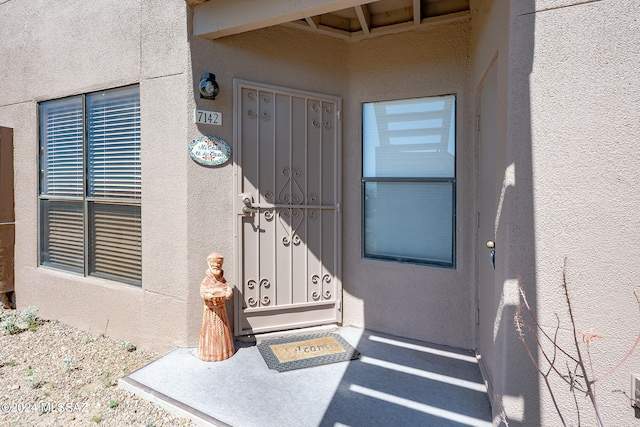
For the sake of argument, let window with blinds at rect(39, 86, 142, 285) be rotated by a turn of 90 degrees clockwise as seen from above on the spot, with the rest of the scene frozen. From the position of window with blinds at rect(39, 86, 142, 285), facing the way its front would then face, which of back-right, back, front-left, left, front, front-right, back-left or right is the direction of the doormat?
back

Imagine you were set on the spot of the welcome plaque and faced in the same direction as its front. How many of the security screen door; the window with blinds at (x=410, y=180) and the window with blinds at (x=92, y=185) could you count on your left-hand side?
2

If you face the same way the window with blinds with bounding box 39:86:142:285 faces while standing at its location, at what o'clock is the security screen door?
The security screen door is roughly at 9 o'clock from the window with blinds.

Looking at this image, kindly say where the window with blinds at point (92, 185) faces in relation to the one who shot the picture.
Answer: facing the viewer and to the left of the viewer

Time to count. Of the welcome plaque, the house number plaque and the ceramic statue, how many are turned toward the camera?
3

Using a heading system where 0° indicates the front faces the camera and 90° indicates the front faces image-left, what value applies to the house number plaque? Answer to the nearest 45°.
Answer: approximately 0°

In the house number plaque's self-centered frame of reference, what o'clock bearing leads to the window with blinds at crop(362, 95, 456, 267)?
The window with blinds is roughly at 9 o'clock from the house number plaque.
